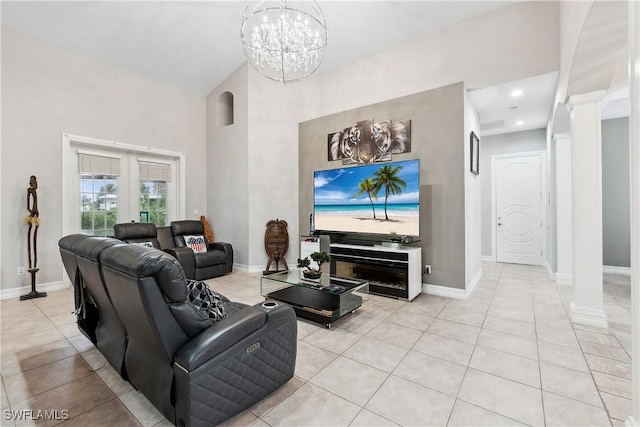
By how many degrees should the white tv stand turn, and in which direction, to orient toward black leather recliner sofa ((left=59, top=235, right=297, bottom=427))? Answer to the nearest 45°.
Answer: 0° — it already faces it

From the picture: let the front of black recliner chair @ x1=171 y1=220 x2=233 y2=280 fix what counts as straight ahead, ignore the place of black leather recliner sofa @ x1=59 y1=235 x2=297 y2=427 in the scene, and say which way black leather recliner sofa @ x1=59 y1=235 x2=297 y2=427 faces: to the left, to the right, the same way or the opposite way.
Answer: to the left

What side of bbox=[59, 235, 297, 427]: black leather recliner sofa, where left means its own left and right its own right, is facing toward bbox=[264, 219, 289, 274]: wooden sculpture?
front

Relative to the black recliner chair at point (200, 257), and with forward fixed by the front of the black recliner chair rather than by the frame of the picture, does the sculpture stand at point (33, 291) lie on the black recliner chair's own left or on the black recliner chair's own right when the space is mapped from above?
on the black recliner chair's own right

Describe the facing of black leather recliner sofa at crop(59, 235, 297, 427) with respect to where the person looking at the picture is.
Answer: facing away from the viewer and to the right of the viewer

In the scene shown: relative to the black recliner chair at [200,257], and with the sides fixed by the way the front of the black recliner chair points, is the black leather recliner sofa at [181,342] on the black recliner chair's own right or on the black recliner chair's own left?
on the black recliner chair's own right

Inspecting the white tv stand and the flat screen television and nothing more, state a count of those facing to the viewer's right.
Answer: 0

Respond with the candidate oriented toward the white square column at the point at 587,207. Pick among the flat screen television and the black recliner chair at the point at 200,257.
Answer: the black recliner chair
